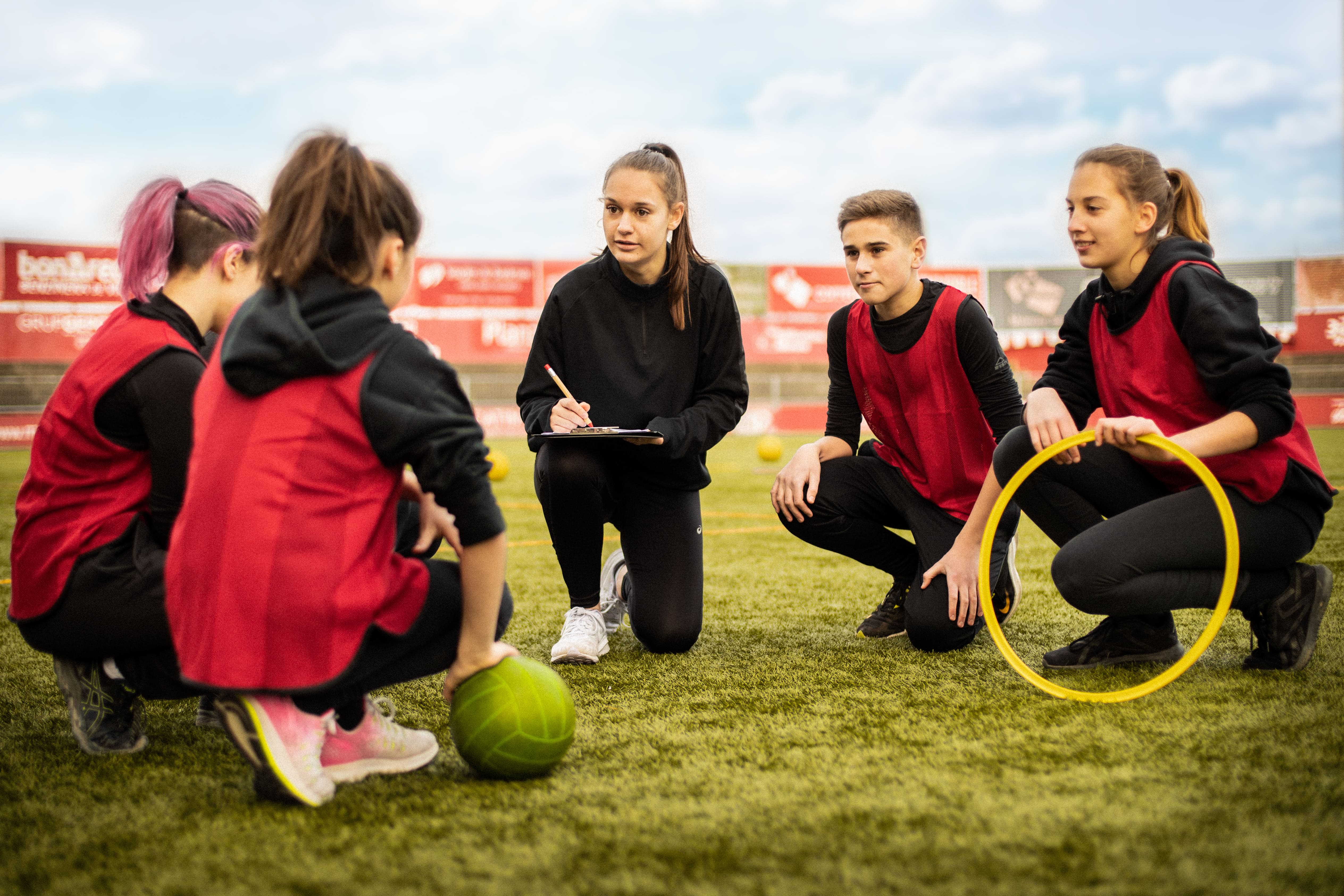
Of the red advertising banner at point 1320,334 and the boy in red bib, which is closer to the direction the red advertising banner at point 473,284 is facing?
the boy in red bib

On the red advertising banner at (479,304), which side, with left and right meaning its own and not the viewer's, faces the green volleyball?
front

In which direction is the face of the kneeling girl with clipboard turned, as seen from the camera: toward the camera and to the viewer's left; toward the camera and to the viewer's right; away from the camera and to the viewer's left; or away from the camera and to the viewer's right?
toward the camera and to the viewer's left

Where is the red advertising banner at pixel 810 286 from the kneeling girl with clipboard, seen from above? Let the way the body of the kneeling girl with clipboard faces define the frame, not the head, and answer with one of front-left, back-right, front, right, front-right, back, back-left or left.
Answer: back

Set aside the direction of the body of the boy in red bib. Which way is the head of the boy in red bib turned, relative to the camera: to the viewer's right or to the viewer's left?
to the viewer's left

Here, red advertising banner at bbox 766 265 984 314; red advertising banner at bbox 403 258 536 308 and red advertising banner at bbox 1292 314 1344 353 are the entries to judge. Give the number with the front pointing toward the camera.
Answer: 3
